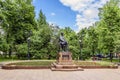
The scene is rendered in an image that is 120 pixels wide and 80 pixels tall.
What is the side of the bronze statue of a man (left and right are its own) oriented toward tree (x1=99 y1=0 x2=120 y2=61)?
left

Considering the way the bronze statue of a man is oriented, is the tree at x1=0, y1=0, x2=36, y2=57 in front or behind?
behind

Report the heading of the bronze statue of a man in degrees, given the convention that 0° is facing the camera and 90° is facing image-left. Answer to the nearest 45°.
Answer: approximately 315°

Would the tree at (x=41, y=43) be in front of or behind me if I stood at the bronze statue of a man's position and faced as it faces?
behind
